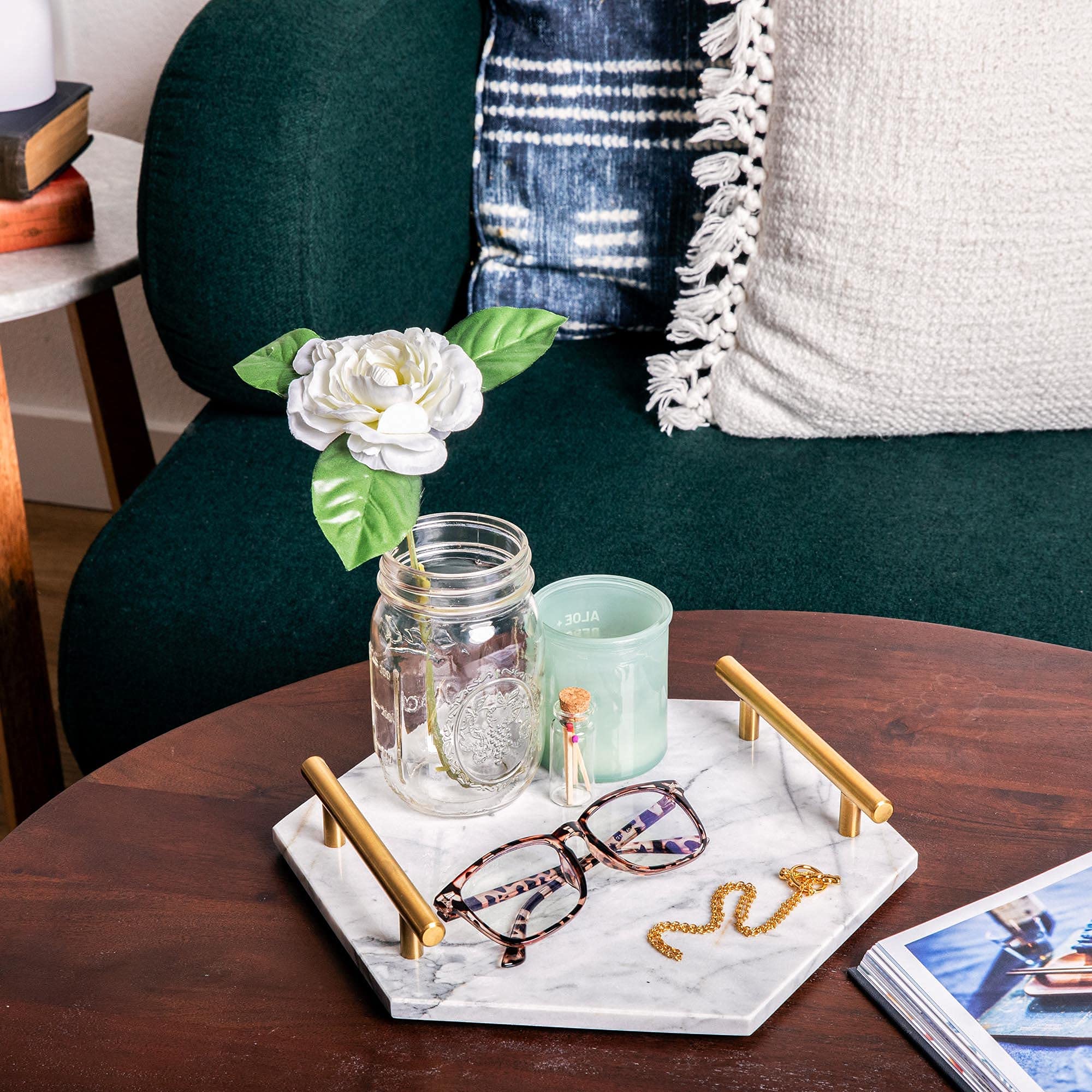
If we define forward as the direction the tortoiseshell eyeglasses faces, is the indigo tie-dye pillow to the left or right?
on its left

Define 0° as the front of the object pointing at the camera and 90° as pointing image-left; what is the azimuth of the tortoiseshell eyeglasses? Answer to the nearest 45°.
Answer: approximately 315°

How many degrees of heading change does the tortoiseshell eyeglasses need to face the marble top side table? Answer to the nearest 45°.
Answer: approximately 180°

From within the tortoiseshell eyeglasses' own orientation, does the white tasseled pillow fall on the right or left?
on its left

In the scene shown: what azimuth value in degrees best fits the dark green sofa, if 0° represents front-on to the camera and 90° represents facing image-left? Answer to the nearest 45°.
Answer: approximately 0°
